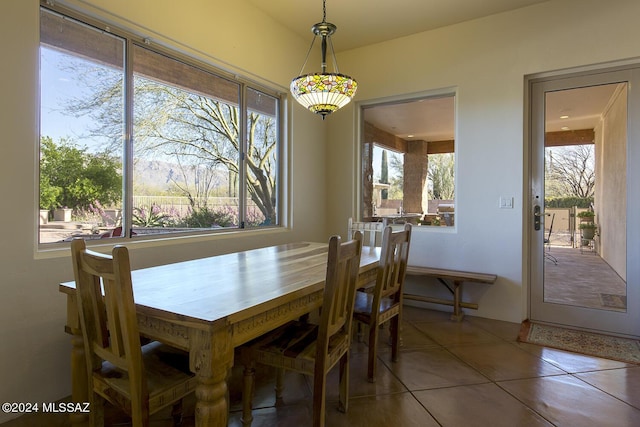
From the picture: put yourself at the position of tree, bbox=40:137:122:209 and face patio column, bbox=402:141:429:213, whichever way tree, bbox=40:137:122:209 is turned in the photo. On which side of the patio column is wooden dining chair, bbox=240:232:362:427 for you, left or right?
right

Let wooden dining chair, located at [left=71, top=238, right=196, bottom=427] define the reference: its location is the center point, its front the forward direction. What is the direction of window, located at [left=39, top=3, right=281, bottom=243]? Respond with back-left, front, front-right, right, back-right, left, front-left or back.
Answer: front-left

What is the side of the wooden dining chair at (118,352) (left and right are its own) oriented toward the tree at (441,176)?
front

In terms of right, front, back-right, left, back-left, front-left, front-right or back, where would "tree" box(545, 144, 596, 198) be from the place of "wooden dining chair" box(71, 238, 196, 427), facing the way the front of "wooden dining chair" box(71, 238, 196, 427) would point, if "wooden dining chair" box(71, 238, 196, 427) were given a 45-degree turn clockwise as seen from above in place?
front

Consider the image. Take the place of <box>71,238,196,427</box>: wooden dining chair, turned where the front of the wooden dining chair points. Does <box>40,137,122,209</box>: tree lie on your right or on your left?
on your left

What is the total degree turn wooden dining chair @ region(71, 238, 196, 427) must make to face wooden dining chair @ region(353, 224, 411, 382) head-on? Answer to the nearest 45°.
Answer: approximately 45° to its right

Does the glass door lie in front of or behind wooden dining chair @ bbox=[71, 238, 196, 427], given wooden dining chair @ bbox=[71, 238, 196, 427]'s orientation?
in front

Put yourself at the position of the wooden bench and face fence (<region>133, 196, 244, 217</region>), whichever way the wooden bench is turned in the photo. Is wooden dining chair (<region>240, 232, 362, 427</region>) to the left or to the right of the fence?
left

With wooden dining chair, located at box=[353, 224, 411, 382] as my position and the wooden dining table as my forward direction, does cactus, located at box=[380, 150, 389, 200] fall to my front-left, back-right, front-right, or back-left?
back-right

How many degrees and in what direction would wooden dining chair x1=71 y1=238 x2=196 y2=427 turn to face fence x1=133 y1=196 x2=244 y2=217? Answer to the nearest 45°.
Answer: approximately 45° to its left

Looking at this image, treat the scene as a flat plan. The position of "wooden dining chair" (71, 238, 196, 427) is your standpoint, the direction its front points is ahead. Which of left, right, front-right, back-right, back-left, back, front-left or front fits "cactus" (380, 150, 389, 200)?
front

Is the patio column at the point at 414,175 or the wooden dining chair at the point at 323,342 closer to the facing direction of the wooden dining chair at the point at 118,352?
the patio column

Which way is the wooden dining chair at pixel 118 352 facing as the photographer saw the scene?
facing away from the viewer and to the right of the viewer
